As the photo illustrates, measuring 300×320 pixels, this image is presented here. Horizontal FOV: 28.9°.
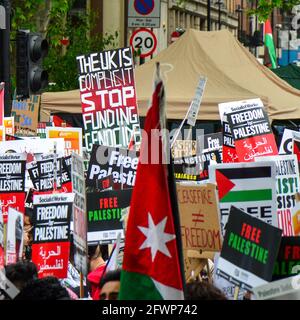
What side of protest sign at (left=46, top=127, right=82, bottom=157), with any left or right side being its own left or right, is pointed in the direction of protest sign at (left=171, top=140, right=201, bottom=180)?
left

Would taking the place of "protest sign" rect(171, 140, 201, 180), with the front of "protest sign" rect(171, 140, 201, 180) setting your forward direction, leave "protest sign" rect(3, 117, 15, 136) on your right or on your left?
on your right

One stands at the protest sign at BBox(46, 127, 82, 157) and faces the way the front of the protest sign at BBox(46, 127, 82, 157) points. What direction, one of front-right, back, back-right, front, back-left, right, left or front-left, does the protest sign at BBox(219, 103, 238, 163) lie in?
left

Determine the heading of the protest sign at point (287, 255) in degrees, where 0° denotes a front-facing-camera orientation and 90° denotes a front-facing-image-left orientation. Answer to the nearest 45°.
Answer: approximately 0°

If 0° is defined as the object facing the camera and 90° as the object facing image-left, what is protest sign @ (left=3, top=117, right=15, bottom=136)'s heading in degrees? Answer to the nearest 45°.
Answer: approximately 0°
